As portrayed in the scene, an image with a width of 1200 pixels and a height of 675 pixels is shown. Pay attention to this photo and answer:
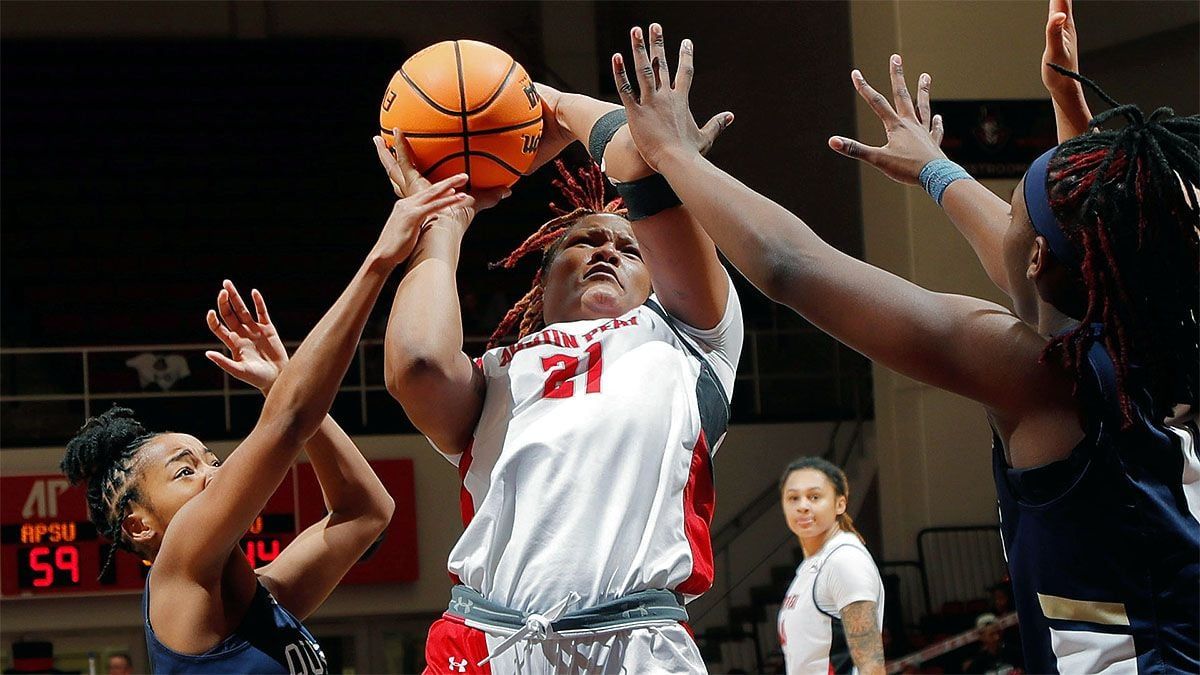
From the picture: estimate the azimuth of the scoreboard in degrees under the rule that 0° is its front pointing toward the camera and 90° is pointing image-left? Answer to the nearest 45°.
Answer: approximately 0°

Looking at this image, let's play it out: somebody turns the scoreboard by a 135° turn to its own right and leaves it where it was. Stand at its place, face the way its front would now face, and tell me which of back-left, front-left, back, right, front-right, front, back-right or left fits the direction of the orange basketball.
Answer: back-left

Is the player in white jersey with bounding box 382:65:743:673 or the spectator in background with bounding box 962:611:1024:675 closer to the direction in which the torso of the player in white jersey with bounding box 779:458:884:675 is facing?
the player in white jersey

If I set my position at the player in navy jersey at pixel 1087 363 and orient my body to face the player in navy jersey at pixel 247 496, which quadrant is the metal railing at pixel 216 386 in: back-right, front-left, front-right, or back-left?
front-right

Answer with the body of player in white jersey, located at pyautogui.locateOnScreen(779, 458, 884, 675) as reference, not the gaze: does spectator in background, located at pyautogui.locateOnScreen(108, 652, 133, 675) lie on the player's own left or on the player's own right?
on the player's own right

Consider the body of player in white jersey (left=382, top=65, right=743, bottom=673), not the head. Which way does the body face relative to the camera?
toward the camera

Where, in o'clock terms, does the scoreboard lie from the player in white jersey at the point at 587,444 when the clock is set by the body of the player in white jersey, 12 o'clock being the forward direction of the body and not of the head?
The scoreboard is roughly at 5 o'clock from the player in white jersey.

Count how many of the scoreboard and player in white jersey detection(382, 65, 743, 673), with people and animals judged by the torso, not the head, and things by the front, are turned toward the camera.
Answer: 2

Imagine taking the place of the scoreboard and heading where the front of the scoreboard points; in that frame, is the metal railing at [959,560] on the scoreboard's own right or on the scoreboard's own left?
on the scoreboard's own left

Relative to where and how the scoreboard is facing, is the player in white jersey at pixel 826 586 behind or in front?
in front

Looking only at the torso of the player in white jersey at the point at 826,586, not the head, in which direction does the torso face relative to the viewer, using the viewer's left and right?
facing the viewer and to the left of the viewer

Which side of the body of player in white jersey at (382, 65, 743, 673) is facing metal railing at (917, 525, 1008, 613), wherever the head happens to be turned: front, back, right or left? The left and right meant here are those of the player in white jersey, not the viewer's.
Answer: back

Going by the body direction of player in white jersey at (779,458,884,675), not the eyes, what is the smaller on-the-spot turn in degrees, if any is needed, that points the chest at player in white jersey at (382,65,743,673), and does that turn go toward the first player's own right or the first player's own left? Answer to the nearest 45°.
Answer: approximately 45° to the first player's own left
